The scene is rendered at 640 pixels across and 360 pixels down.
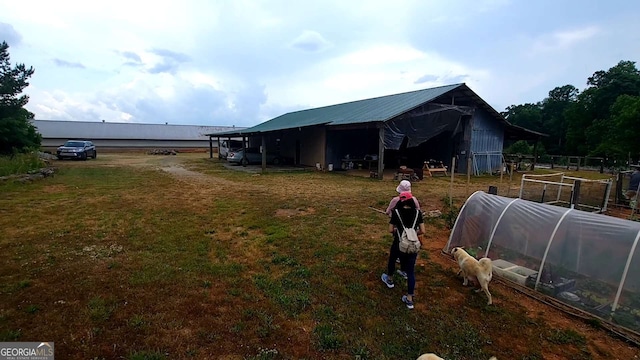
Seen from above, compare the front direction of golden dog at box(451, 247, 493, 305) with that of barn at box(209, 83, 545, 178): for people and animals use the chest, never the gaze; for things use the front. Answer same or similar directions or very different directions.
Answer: very different directions

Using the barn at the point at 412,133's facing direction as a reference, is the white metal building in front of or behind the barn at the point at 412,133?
behind

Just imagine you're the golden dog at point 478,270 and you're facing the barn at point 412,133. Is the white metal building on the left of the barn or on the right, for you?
left

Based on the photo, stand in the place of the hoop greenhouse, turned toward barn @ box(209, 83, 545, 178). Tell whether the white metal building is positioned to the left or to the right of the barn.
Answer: left

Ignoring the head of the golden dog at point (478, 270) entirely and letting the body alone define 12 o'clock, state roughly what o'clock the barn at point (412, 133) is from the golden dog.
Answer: The barn is roughly at 1 o'clock from the golden dog.

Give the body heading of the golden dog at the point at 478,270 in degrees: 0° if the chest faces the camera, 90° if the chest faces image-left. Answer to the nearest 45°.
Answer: approximately 135°

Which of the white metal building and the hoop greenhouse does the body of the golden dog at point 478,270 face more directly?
the white metal building

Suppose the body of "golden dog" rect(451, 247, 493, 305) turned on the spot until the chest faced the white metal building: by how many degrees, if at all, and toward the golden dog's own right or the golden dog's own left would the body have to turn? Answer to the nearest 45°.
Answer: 0° — it already faces it
